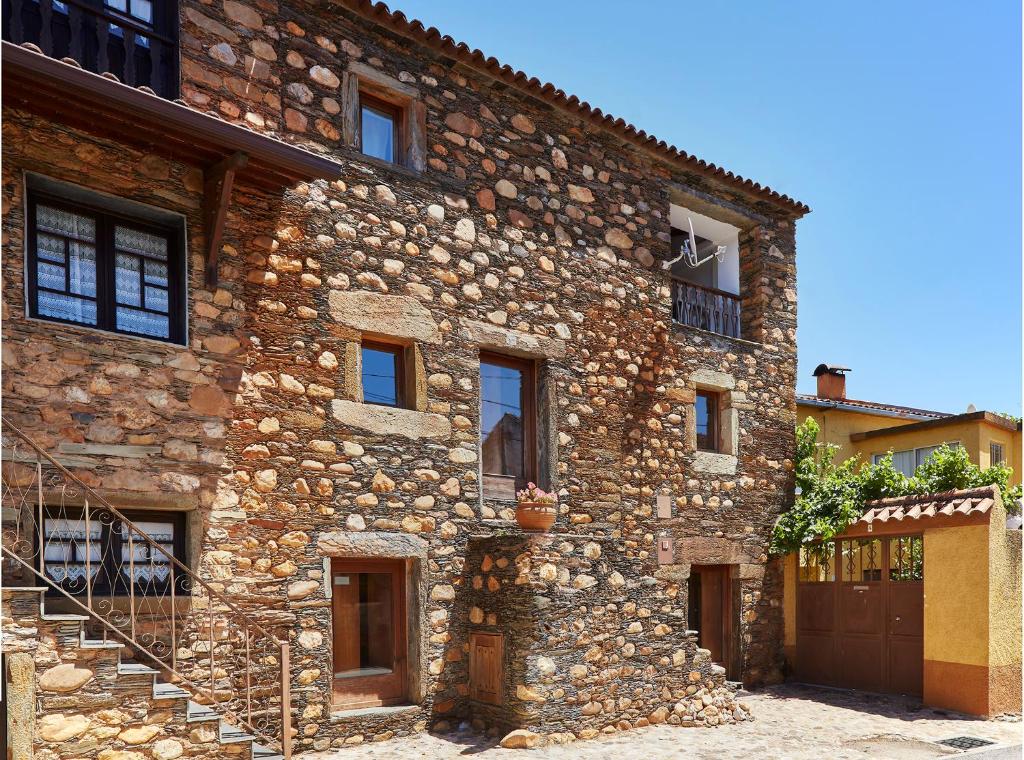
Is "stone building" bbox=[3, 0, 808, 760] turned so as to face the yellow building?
no

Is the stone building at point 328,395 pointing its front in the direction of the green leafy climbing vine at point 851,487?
no
